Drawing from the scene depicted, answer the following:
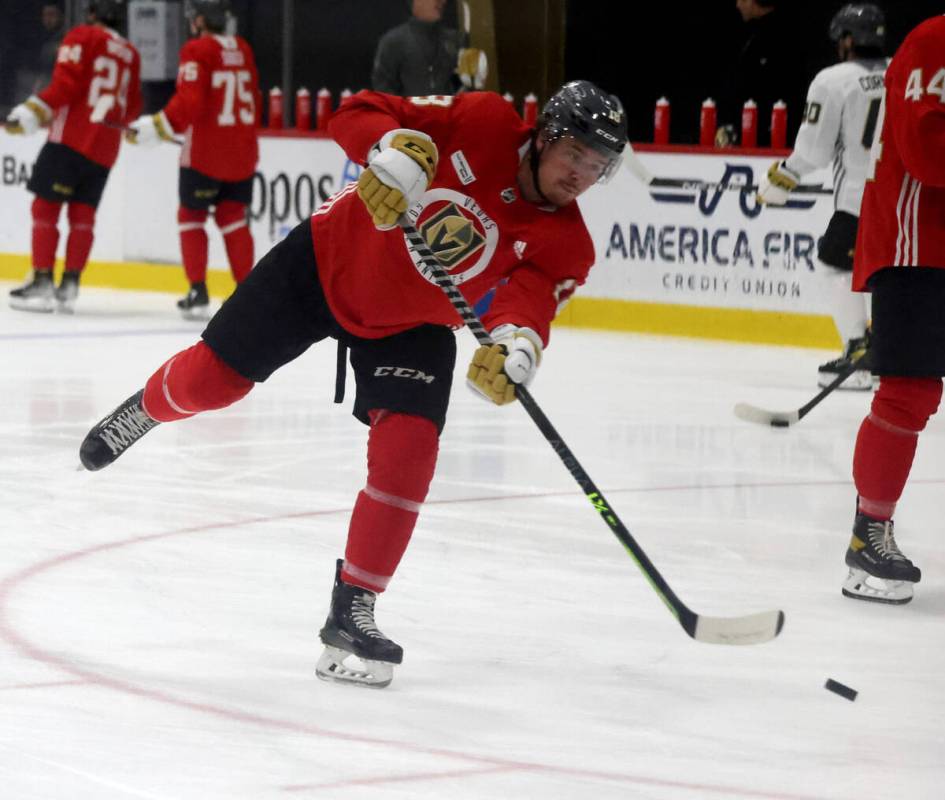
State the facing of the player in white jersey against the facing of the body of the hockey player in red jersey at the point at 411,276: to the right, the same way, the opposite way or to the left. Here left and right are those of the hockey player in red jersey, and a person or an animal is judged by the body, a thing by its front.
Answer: the opposite way

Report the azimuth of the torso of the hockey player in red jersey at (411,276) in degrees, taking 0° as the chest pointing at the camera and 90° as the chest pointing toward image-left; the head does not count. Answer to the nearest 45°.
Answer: approximately 315°

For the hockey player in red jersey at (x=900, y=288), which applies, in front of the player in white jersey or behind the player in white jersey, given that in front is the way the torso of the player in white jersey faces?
behind

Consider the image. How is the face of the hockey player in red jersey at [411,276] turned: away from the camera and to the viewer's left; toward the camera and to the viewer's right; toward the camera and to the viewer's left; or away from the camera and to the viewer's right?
toward the camera and to the viewer's right

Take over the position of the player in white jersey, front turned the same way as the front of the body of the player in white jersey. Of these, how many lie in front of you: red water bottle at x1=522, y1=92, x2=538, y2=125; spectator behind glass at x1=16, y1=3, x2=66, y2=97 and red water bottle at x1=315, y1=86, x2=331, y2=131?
3

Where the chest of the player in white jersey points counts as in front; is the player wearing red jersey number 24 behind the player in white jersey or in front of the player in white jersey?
in front

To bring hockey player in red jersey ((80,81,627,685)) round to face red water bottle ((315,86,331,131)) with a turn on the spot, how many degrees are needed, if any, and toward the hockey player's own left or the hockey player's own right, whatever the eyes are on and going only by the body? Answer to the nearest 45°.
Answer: approximately 135° to the hockey player's own left

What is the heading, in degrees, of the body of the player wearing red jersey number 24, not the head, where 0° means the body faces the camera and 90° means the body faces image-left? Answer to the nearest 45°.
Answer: approximately 135°
